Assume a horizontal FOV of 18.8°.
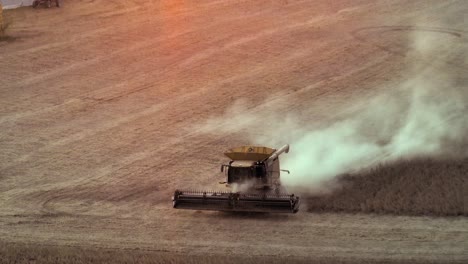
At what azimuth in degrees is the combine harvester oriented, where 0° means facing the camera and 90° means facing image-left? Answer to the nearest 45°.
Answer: approximately 0°
